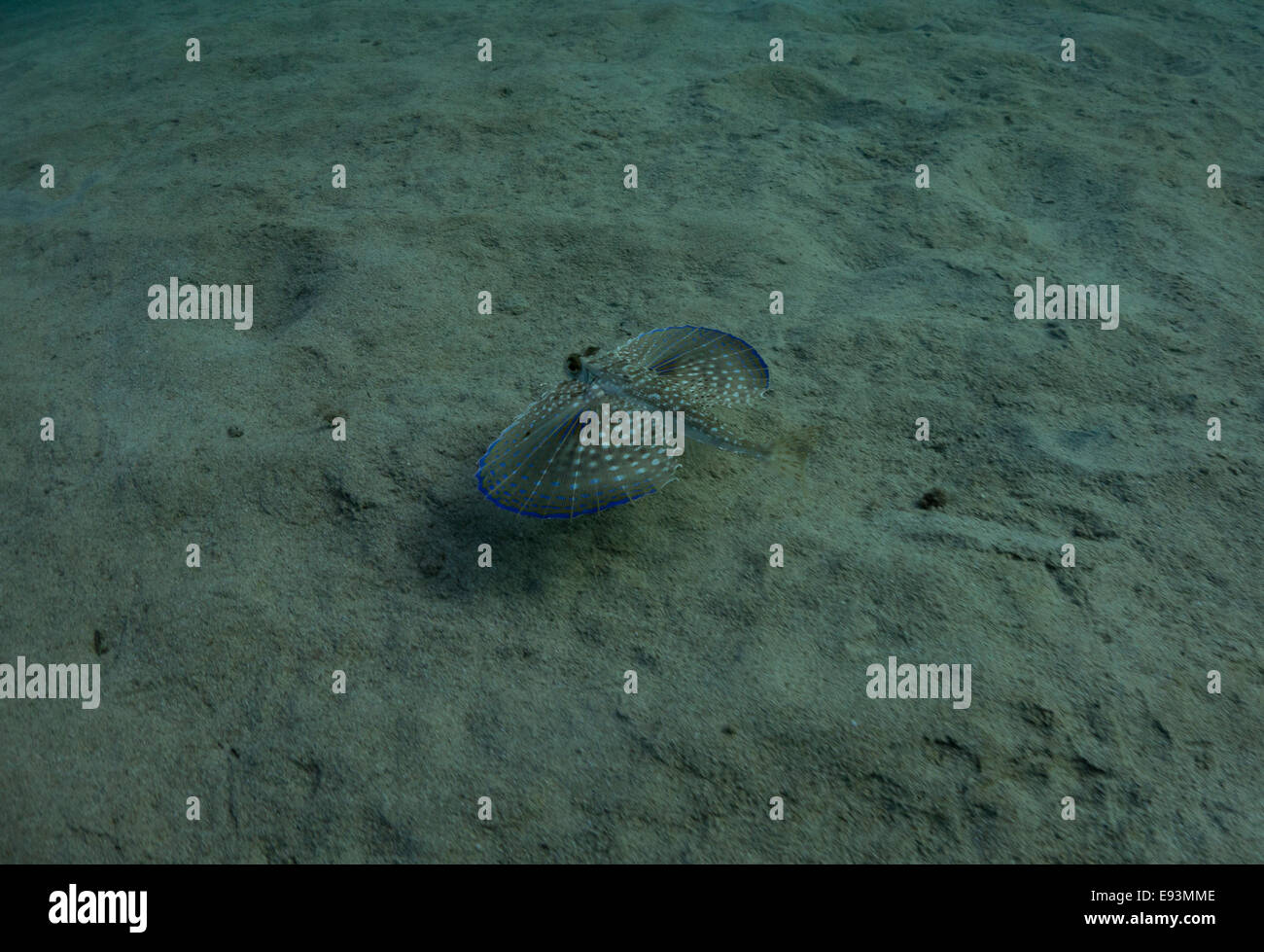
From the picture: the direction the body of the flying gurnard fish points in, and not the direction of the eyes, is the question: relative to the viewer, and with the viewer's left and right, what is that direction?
facing away from the viewer and to the left of the viewer
